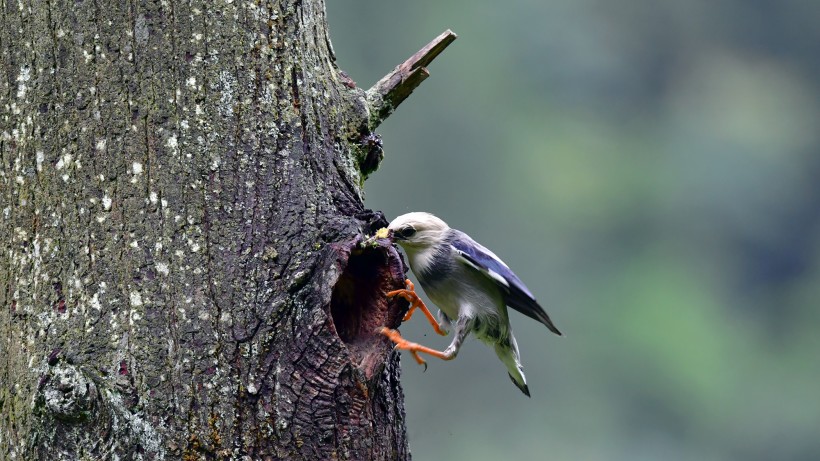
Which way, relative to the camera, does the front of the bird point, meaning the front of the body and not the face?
to the viewer's left
